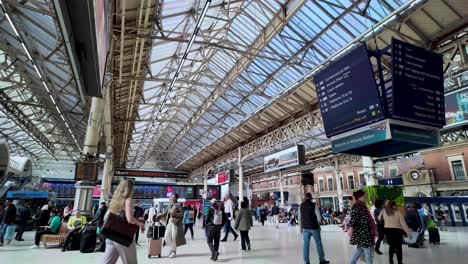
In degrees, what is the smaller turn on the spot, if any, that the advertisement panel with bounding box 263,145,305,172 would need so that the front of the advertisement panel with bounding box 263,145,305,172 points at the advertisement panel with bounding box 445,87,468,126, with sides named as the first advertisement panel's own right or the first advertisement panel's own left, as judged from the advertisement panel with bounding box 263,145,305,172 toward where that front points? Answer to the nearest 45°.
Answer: approximately 90° to the first advertisement panel's own left

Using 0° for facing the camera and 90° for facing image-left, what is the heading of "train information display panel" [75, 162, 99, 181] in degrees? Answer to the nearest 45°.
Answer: approximately 0°

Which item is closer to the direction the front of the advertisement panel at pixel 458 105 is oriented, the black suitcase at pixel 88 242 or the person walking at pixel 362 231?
the black suitcase

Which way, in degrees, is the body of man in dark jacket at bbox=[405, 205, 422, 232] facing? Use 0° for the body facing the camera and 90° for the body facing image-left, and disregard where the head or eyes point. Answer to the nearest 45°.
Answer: approximately 180°

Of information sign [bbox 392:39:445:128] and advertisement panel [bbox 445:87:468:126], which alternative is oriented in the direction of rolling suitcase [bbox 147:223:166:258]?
the advertisement panel

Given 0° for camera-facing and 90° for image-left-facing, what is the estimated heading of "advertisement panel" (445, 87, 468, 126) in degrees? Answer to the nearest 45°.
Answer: approximately 45°

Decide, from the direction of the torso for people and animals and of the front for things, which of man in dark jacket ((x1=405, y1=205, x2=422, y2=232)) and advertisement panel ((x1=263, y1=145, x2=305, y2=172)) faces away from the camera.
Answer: the man in dark jacket

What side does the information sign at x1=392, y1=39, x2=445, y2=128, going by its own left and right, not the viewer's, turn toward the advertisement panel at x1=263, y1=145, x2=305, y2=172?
back
